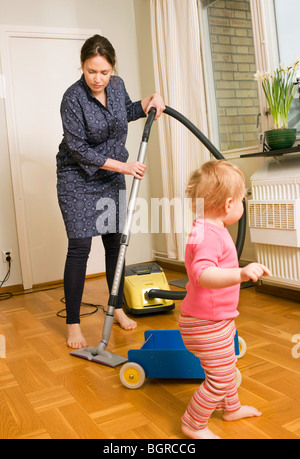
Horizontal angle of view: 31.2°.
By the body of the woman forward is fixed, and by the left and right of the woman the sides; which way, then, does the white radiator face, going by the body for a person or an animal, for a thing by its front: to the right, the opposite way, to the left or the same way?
to the right

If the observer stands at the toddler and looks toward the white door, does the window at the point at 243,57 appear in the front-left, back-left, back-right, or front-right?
front-right

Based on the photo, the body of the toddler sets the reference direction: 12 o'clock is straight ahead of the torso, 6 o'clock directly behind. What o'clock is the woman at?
The woman is roughly at 8 o'clock from the toddler.

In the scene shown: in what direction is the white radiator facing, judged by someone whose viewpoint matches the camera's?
facing the viewer and to the left of the viewer

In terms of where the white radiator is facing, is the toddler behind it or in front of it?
in front

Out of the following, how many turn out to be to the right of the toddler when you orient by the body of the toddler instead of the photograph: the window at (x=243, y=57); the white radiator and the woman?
0

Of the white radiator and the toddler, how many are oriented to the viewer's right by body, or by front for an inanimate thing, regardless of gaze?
1

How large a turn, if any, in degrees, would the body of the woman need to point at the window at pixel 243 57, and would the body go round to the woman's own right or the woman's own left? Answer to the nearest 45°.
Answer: approximately 90° to the woman's own left

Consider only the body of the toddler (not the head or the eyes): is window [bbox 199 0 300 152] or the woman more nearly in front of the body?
the window

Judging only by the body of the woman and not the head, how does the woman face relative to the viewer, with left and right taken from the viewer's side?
facing the viewer and to the right of the viewer

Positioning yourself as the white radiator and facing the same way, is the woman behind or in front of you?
in front

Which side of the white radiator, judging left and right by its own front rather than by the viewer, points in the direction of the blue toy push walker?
front

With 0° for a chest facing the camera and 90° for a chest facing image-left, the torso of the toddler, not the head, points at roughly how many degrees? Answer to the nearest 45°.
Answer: approximately 270°
